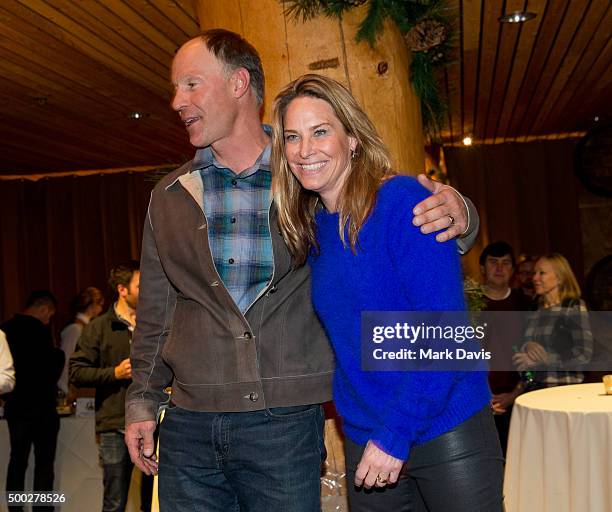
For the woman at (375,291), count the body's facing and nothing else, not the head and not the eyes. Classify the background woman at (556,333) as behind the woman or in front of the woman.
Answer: behind

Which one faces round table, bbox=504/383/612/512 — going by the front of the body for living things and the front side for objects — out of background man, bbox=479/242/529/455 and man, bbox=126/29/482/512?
the background man

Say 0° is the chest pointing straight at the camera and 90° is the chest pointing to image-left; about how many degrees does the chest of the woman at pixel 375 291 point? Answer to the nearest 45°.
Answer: approximately 45°

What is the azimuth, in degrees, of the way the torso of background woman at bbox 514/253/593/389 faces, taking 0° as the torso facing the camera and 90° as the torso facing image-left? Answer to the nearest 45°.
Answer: approximately 45°

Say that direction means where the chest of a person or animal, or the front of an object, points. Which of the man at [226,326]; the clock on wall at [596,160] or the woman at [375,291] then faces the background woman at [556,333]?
the clock on wall

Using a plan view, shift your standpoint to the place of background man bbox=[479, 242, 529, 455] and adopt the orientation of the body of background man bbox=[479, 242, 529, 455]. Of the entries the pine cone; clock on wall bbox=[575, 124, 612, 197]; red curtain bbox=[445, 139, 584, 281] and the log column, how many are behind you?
2

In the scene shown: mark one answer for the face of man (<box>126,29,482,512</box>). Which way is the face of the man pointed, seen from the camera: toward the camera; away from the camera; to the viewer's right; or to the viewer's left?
to the viewer's left

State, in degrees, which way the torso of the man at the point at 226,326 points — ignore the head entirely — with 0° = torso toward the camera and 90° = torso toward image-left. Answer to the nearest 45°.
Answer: approximately 0°
